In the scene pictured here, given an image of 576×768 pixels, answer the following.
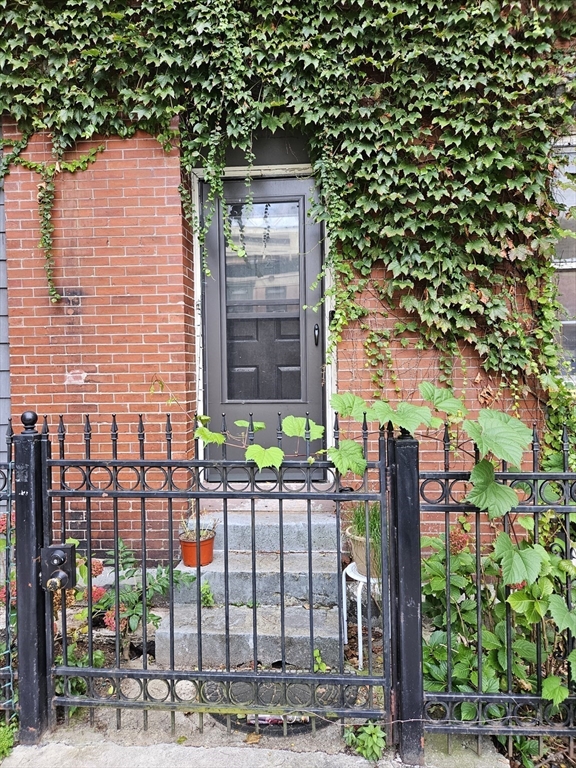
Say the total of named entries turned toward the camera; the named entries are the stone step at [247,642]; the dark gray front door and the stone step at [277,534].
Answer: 3

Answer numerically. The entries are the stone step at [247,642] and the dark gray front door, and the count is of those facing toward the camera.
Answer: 2

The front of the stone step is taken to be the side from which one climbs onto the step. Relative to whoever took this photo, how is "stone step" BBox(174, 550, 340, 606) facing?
facing the viewer

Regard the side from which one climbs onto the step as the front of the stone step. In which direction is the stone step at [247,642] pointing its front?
toward the camera

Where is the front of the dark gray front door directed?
toward the camera
